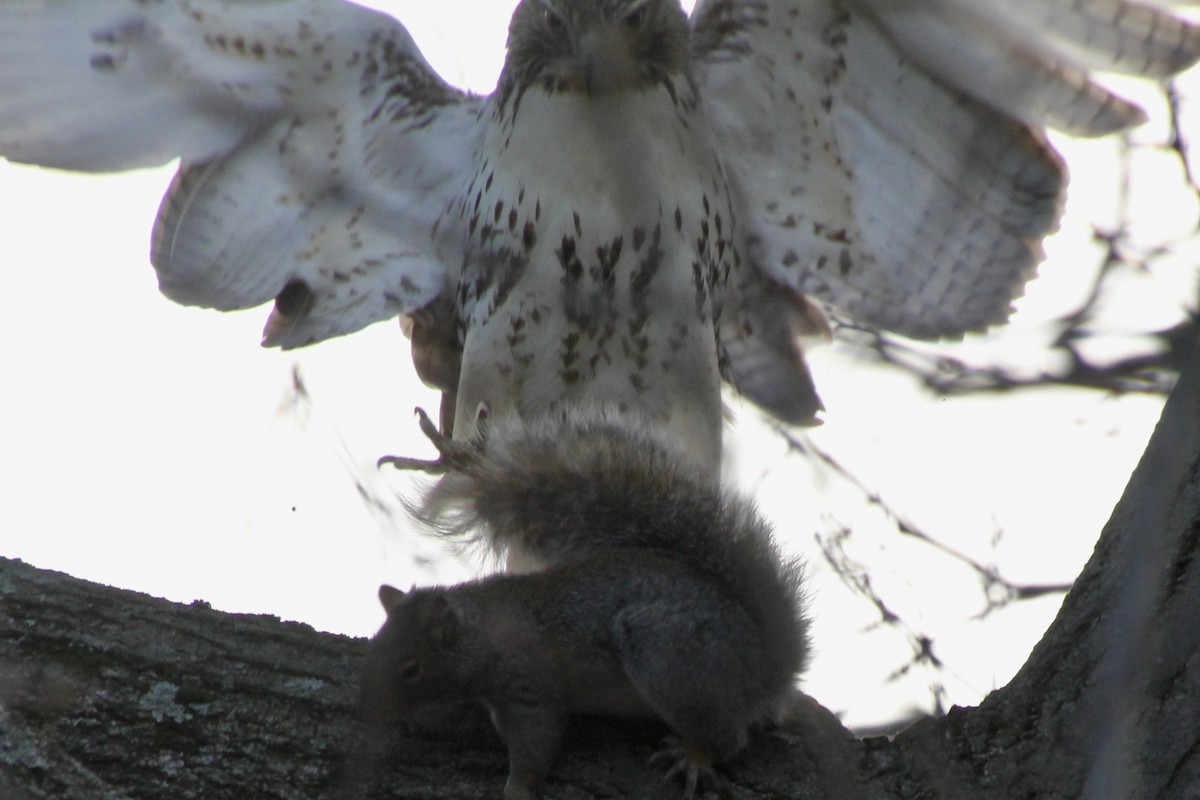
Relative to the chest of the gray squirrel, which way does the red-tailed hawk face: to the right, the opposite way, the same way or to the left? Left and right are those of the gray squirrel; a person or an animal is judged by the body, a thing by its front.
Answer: to the left

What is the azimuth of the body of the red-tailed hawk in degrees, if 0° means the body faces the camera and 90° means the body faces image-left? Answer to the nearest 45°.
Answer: approximately 0°

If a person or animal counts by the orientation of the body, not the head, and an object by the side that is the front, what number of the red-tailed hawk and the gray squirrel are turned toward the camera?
1

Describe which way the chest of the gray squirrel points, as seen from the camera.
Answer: to the viewer's left
